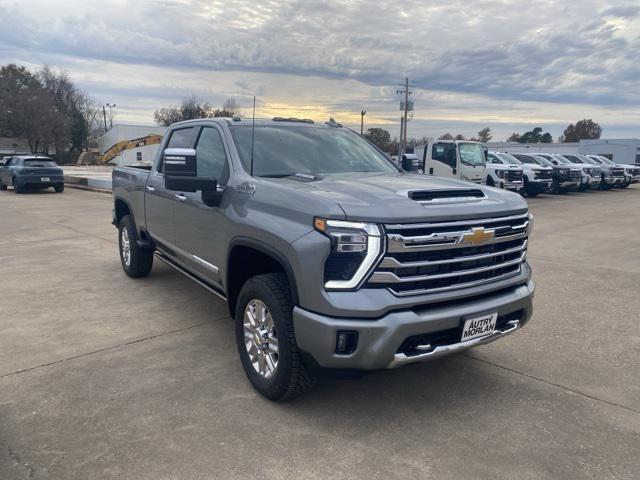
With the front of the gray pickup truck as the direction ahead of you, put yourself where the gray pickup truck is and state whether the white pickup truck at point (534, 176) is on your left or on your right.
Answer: on your left

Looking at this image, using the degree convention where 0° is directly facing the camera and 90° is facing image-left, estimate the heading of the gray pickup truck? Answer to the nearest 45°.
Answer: approximately 315°

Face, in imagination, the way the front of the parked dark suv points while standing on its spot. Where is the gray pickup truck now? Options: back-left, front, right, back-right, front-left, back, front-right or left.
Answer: back-left

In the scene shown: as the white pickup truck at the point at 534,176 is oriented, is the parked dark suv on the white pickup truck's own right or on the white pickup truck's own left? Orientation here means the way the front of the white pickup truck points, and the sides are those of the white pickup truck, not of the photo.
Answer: on the white pickup truck's own right

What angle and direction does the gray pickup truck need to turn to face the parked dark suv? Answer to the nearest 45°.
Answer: approximately 180°

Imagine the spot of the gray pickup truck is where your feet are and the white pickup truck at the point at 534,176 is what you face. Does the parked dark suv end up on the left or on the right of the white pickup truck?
left
